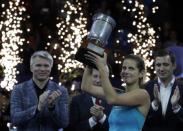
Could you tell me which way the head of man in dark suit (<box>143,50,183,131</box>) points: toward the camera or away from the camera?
toward the camera

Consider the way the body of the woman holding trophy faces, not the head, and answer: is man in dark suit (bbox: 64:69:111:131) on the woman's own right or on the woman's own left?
on the woman's own right

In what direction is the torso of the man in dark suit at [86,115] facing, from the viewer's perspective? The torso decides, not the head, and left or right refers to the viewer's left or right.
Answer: facing the viewer and to the right of the viewer

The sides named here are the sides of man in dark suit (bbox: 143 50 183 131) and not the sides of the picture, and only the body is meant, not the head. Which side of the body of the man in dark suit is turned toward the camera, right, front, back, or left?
front

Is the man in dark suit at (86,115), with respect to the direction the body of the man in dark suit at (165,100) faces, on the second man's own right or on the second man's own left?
on the second man's own right

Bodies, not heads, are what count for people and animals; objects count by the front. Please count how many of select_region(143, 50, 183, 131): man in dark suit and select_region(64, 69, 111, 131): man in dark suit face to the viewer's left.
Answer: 0

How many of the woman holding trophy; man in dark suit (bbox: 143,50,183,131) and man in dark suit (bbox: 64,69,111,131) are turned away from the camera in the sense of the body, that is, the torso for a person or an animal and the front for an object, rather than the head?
0

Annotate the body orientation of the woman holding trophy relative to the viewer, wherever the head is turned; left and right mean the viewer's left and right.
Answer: facing the viewer and to the left of the viewer

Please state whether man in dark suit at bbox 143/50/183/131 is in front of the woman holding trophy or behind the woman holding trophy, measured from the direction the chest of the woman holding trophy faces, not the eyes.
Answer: behind

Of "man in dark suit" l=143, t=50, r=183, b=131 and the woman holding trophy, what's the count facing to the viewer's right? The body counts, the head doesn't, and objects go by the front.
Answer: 0

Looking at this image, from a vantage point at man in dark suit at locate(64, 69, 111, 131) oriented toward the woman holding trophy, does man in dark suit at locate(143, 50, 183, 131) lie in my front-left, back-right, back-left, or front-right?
front-left

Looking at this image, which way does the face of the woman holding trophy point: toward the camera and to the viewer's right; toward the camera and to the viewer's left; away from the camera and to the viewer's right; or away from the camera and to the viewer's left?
toward the camera and to the viewer's left

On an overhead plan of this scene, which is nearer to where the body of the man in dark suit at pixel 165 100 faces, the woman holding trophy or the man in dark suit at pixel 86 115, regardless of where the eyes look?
the woman holding trophy
